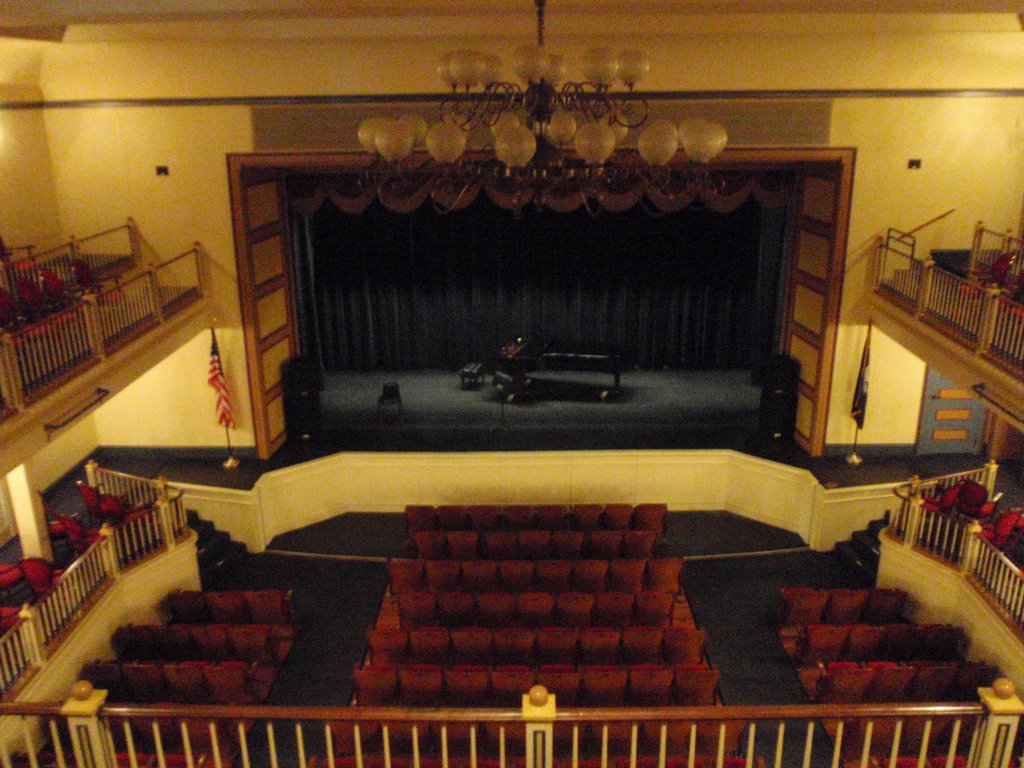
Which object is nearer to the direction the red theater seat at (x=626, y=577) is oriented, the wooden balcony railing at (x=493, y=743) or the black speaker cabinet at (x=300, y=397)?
the black speaker cabinet

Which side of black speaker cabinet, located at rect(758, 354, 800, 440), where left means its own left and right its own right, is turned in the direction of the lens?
front

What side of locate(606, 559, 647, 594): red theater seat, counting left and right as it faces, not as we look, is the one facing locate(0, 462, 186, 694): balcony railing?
left

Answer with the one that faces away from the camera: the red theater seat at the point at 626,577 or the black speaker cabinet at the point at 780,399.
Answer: the red theater seat

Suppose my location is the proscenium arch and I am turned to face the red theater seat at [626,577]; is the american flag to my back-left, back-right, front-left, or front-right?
front-right

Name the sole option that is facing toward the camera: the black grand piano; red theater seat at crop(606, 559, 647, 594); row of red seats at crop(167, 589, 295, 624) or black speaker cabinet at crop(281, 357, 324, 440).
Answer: the black speaker cabinet

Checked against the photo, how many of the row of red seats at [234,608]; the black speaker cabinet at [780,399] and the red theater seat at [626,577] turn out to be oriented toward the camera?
1

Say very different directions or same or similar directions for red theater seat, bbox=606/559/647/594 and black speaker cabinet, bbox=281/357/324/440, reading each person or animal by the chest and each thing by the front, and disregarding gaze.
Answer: very different directions

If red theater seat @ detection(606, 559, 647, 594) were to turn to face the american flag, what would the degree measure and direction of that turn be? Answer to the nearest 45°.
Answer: approximately 90° to its left

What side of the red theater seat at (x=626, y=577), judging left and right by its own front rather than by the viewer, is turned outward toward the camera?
back

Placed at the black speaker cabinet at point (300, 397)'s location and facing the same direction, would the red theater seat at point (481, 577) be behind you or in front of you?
in front

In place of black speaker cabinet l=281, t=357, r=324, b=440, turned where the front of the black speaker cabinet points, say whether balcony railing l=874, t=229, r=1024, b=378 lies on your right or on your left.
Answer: on your left

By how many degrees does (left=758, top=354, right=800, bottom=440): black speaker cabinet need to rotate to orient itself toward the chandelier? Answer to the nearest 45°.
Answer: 0° — it already faces it

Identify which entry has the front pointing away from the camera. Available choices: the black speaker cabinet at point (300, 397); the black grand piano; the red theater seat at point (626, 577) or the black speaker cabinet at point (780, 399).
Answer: the red theater seat

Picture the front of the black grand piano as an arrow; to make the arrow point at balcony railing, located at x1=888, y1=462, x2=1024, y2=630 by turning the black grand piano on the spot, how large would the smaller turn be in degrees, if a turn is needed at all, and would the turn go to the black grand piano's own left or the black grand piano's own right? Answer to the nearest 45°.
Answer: approximately 135° to the black grand piano's own left

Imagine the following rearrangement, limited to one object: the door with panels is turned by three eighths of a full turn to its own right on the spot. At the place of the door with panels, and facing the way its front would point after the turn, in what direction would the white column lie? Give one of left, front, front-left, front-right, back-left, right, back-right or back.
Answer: left

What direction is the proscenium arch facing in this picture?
toward the camera

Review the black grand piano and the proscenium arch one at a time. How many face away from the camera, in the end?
0

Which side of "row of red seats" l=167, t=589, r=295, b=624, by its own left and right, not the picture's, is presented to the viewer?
back
